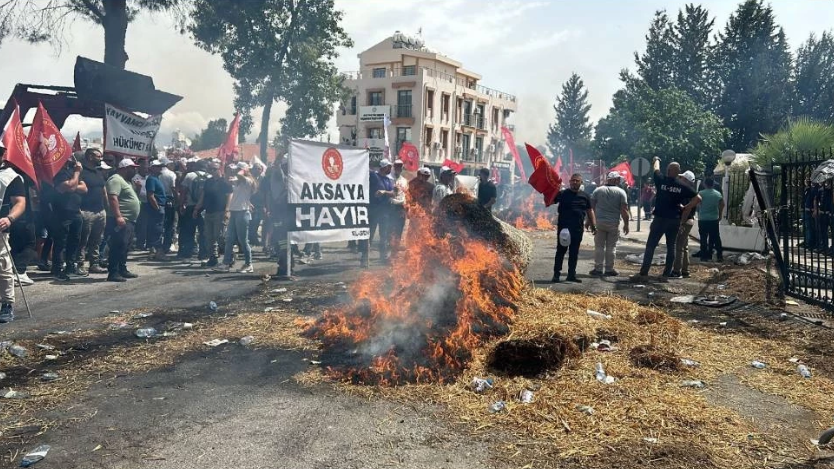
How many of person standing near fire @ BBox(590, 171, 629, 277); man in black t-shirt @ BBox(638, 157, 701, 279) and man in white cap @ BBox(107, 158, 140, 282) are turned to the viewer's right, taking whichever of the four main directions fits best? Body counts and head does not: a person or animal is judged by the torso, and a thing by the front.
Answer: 1

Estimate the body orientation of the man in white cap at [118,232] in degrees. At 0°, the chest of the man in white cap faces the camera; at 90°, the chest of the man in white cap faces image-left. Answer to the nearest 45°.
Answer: approximately 270°

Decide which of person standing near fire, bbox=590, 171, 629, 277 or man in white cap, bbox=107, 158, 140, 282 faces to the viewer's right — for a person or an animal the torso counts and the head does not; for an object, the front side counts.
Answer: the man in white cap

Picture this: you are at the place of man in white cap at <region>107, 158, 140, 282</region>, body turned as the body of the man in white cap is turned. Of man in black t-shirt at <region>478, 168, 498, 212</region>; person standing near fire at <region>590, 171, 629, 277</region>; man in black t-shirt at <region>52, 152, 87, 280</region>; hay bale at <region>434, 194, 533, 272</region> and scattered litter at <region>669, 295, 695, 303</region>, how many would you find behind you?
1

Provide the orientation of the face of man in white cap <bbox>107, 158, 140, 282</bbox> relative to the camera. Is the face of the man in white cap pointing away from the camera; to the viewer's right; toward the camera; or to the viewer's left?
to the viewer's right

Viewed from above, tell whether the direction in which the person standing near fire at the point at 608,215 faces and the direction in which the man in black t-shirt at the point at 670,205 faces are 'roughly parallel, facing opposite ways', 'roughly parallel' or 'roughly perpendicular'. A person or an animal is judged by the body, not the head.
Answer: roughly parallel
